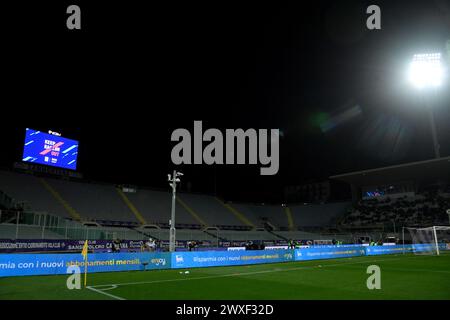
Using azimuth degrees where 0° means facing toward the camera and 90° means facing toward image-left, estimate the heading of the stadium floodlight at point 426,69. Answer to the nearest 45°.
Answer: approximately 0°

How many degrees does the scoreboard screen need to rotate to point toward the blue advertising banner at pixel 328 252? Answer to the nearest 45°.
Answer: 0° — it already faces it

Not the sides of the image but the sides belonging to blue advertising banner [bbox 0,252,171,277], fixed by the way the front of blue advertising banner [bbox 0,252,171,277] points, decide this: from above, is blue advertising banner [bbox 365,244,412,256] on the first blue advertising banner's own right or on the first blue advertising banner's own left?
on the first blue advertising banner's own left

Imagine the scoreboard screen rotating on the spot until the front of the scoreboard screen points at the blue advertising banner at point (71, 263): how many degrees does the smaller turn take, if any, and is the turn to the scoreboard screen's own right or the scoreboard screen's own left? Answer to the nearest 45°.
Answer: approximately 45° to the scoreboard screen's own right

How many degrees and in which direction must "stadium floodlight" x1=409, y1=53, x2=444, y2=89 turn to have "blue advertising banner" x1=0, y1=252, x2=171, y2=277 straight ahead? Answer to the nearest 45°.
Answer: approximately 45° to its right

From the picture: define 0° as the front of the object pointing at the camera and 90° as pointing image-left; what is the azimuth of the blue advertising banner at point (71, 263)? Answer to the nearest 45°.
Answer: approximately 315°

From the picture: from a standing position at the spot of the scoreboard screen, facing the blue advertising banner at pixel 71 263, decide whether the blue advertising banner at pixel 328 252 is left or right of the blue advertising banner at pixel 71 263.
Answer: left
